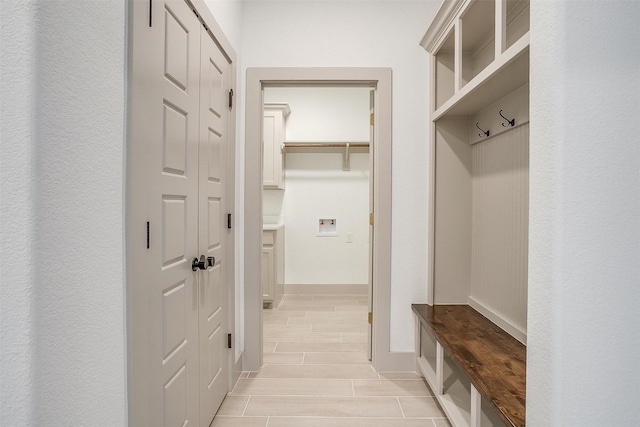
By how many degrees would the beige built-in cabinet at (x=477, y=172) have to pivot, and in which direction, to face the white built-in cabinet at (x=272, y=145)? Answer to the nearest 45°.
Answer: approximately 45° to its right

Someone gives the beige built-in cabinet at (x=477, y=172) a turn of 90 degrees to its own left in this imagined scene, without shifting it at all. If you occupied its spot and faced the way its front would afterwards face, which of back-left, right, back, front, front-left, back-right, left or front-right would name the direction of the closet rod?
back-right

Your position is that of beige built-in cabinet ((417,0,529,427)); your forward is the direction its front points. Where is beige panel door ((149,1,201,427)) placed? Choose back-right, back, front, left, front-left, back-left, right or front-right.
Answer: front-left

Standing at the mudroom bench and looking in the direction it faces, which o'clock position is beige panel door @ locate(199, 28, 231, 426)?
The beige panel door is roughly at 1 o'clock from the mudroom bench.

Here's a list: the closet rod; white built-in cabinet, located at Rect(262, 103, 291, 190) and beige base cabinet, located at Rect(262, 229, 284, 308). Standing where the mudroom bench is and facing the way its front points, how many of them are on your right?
3

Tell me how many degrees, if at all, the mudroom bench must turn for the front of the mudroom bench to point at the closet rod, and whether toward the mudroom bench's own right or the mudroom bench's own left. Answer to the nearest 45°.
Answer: approximately 90° to the mudroom bench's own right

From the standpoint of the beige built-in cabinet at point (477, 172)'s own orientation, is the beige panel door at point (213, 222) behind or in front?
in front

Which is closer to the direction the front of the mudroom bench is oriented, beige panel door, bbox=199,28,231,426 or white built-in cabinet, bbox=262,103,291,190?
the beige panel door

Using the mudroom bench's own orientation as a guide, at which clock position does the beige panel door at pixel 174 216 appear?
The beige panel door is roughly at 12 o'clock from the mudroom bench.

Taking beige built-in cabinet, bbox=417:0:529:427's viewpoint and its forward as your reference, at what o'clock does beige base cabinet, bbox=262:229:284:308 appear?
beige base cabinet, bbox=262:229:284:308 is roughly at 1 o'clock from beige built-in cabinet, bbox=417:0:529:427.

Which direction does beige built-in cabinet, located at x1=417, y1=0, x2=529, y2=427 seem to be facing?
to the viewer's left

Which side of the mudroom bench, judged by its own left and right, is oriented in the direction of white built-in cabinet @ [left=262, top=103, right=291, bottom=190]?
right

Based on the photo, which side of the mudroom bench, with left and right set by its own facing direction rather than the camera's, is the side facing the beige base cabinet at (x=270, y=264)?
right
